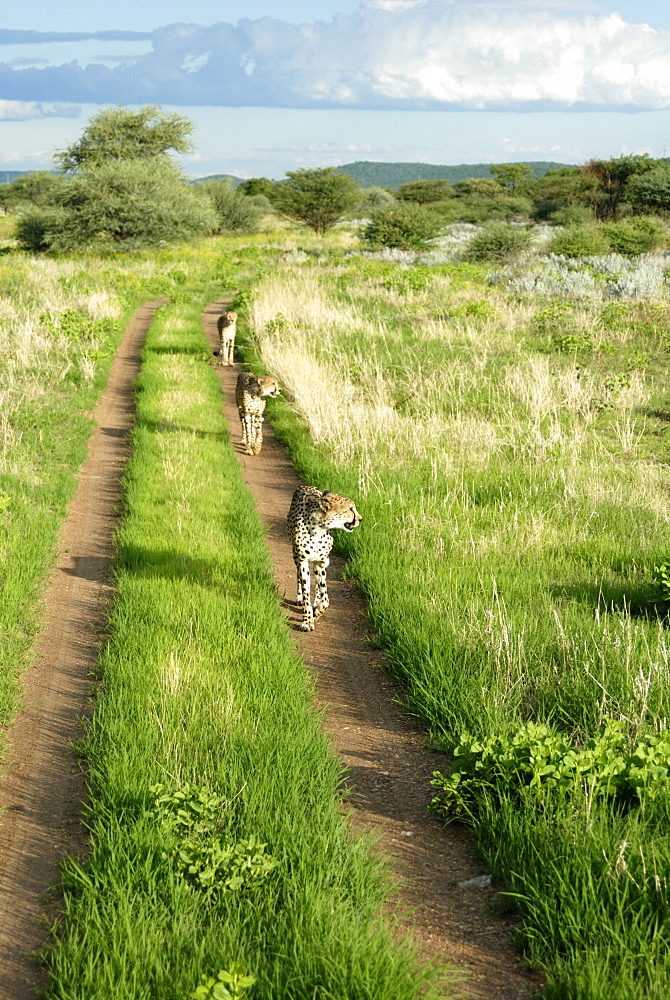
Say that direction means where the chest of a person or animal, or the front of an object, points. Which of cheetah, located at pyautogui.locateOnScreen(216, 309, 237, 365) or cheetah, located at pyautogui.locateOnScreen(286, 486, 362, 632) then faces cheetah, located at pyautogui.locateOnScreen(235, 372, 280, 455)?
cheetah, located at pyautogui.locateOnScreen(216, 309, 237, 365)

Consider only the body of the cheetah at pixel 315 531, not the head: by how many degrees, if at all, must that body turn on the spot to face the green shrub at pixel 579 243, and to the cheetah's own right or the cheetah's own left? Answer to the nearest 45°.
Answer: approximately 180°

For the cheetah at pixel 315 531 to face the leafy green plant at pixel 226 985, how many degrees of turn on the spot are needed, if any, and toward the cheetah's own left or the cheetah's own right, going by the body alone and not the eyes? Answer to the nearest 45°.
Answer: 0° — it already faces it

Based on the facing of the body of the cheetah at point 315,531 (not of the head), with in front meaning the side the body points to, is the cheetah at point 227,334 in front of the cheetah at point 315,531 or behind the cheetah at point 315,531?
behind

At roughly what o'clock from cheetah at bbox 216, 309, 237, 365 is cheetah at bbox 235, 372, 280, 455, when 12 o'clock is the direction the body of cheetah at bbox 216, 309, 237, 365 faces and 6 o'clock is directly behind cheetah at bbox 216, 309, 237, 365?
cheetah at bbox 235, 372, 280, 455 is roughly at 12 o'clock from cheetah at bbox 216, 309, 237, 365.

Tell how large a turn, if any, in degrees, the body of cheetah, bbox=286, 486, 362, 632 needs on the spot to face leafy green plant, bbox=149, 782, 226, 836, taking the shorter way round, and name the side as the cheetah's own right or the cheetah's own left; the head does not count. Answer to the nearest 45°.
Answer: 0° — it already faces it

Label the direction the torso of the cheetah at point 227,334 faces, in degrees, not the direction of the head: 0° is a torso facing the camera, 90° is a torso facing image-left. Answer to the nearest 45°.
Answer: approximately 0°

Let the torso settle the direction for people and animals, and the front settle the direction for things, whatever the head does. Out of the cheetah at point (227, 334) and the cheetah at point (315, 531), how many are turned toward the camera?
2
